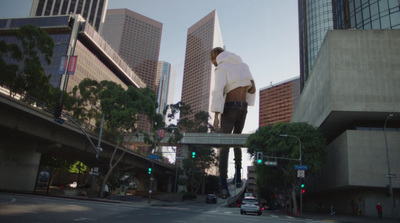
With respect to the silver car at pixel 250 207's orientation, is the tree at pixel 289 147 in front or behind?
in front
